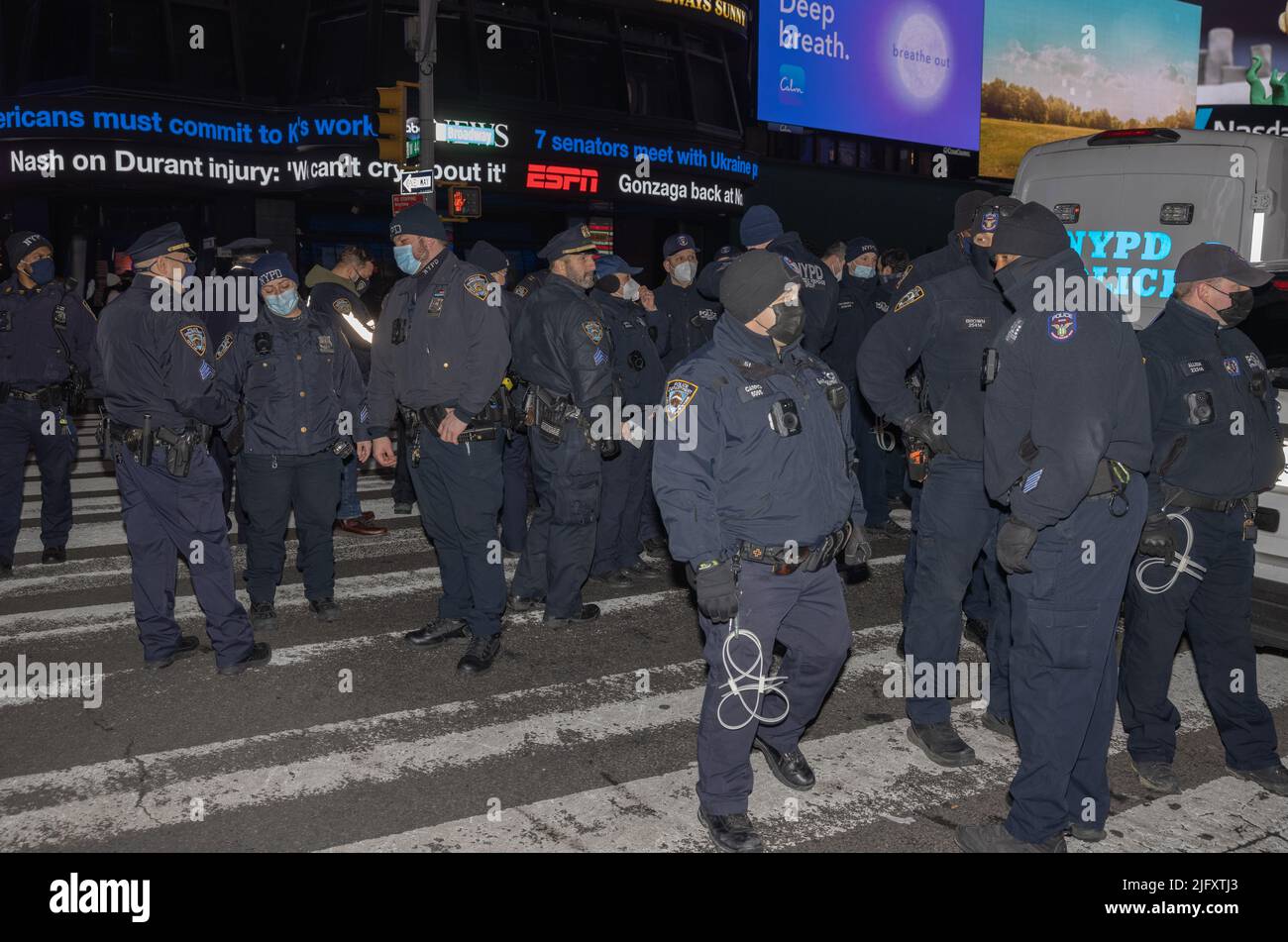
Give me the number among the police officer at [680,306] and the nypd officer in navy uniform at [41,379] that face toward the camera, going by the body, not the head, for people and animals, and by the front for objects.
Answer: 2

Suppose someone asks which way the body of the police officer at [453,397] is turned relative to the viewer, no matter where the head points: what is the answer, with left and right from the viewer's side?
facing the viewer and to the left of the viewer

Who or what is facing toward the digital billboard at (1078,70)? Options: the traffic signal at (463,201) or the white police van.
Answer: the white police van

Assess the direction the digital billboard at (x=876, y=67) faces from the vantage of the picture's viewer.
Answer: facing the viewer and to the right of the viewer

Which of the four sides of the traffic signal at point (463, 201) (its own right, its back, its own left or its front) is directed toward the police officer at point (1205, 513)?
front

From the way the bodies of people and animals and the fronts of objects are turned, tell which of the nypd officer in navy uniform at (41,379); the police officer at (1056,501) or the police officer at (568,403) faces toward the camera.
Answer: the nypd officer in navy uniform

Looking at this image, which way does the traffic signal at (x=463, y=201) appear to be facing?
toward the camera

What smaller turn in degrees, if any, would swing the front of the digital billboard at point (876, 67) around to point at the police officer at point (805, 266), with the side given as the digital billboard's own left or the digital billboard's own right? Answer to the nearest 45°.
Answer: approximately 45° to the digital billboard's own right

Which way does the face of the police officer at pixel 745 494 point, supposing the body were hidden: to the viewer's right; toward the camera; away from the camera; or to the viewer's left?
to the viewer's right

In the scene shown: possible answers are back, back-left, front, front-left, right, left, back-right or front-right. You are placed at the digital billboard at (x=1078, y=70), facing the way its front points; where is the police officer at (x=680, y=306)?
front

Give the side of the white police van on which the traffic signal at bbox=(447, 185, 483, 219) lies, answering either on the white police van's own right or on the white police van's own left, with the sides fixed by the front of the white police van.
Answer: on the white police van's own left

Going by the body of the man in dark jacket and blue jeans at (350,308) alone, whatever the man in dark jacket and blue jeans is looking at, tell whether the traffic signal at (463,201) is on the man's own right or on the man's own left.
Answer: on the man's own left

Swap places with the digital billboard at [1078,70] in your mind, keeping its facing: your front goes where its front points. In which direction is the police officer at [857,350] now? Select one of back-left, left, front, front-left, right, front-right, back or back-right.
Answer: front
